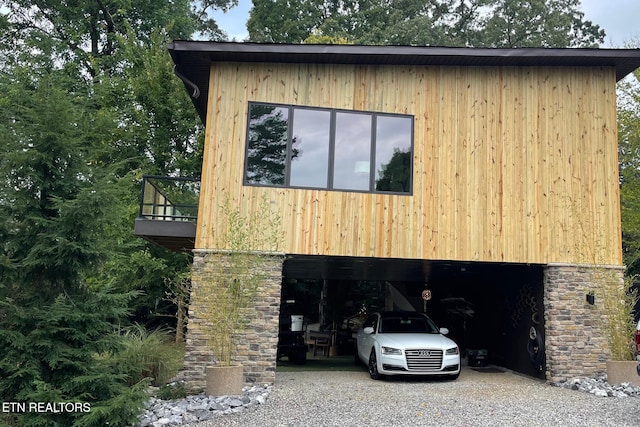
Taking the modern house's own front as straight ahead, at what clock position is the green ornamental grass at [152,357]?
The green ornamental grass is roughly at 3 o'clock from the modern house.

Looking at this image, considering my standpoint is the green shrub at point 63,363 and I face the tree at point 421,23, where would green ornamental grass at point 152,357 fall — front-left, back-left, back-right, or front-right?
front-left

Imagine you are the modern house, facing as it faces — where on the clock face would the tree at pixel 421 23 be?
The tree is roughly at 6 o'clock from the modern house.

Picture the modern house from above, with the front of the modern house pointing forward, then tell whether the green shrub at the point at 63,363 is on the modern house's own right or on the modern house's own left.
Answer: on the modern house's own right

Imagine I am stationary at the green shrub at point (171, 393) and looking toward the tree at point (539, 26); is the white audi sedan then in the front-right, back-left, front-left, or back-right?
front-right

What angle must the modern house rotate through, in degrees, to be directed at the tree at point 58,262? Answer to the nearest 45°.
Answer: approximately 45° to its right

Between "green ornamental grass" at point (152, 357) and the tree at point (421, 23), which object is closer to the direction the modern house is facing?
the green ornamental grass

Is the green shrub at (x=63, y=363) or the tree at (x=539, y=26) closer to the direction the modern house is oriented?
the green shrub

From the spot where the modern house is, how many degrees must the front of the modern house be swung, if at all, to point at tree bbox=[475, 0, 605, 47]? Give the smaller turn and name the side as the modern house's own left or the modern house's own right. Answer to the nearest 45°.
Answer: approximately 180°

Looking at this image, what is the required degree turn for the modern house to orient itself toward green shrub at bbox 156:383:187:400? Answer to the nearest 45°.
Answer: approximately 90° to its right

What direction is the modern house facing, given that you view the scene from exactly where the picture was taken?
facing the viewer
